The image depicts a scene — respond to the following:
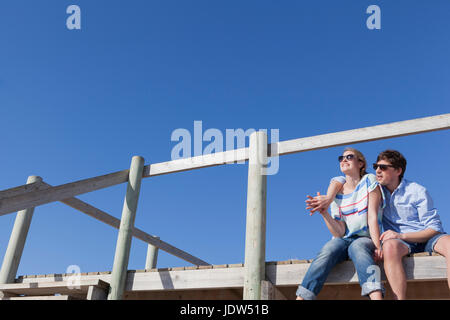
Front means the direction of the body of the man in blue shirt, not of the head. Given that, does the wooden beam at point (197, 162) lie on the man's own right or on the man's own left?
on the man's own right

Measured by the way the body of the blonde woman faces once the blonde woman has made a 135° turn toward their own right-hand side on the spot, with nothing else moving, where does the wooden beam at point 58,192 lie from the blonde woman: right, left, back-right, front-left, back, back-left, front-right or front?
left

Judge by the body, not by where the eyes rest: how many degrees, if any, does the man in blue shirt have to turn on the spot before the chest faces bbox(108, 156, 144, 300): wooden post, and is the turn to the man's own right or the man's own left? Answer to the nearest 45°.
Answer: approximately 45° to the man's own right

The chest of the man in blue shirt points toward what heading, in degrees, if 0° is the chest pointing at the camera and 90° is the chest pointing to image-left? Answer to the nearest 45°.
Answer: approximately 45°

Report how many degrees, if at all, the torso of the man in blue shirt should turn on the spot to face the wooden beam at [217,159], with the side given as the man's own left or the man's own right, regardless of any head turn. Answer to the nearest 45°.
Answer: approximately 45° to the man's own right

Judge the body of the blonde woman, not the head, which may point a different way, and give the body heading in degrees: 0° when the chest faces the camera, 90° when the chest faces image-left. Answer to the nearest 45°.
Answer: approximately 45°

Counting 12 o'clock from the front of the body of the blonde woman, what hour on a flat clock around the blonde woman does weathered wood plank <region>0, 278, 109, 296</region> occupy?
The weathered wood plank is roughly at 2 o'clock from the blonde woman.
